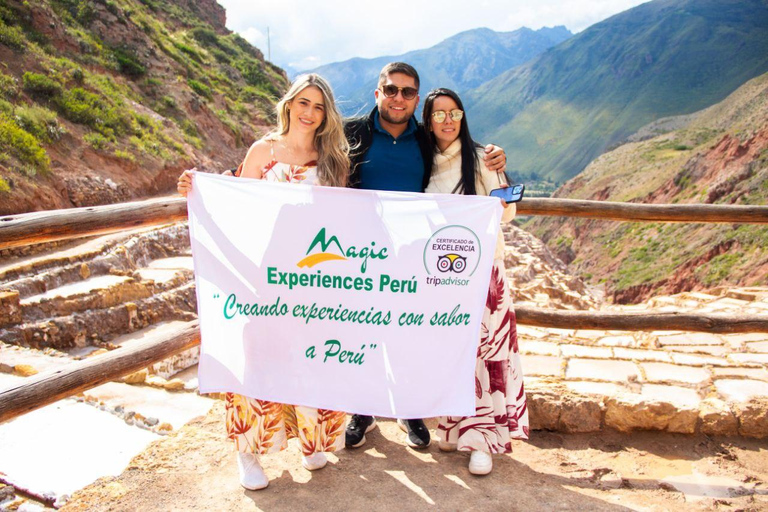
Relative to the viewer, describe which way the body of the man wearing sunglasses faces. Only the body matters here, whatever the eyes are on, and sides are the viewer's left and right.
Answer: facing the viewer

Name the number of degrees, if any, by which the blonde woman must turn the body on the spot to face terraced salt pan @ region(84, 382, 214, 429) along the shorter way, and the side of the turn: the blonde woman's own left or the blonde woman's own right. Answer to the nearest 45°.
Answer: approximately 135° to the blonde woman's own right

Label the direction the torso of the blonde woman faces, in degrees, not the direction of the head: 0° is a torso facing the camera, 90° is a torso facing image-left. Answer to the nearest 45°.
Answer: approximately 0°

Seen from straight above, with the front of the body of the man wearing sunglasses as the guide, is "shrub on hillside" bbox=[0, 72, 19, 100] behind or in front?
behind

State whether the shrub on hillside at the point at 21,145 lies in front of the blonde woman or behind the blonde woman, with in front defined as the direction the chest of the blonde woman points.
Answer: behind

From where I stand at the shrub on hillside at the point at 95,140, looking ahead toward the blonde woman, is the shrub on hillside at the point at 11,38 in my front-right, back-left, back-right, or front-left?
back-right

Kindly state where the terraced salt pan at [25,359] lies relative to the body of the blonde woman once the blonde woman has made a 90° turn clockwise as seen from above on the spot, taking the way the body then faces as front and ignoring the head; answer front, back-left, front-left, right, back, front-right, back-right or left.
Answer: front-right
